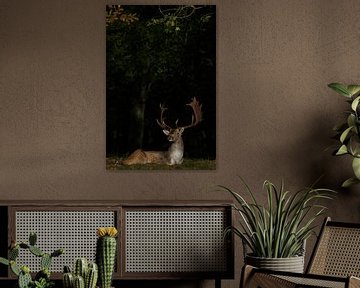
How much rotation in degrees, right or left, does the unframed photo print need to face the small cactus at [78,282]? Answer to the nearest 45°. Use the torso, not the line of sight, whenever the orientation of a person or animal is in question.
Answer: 0° — it already faces it

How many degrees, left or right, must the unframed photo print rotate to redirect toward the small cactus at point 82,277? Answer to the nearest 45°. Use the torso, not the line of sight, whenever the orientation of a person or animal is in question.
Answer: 0° — it already faces it

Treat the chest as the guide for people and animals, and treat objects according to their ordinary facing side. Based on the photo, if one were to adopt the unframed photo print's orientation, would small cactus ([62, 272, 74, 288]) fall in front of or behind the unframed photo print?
in front

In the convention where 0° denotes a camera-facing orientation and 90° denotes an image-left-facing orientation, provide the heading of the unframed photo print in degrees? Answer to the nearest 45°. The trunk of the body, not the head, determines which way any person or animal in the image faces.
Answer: approximately 0°
